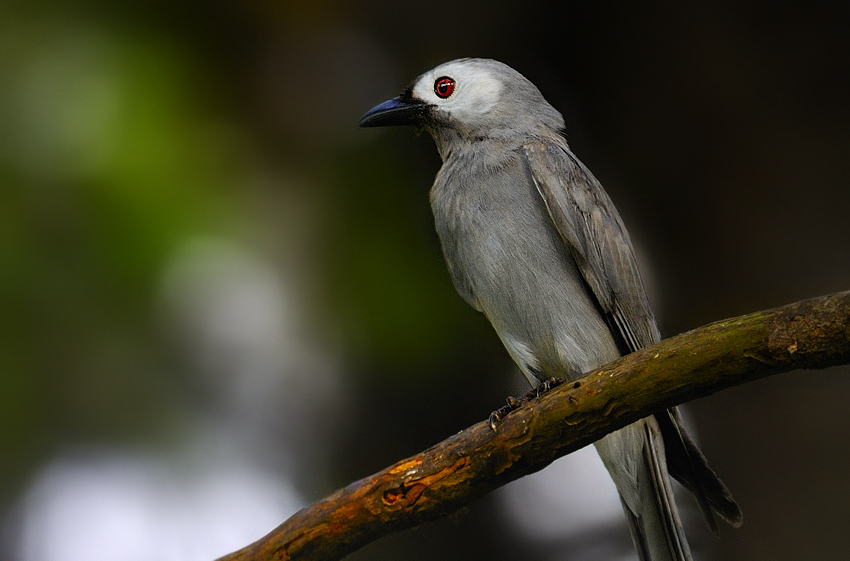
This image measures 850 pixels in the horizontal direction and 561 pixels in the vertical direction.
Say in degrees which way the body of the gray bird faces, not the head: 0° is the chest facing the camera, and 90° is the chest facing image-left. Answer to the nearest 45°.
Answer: approximately 45°
